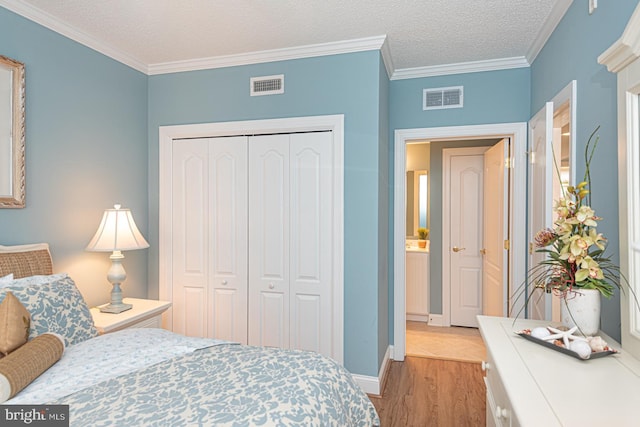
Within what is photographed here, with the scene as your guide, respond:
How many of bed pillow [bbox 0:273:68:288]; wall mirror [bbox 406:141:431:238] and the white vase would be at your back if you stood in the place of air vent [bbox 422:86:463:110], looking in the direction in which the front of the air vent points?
1

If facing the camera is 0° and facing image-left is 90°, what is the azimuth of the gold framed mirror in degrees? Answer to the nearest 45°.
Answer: approximately 315°

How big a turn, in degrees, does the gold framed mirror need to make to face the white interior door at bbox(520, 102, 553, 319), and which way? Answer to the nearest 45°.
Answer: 0° — it already faces it

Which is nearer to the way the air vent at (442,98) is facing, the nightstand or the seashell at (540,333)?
the seashell

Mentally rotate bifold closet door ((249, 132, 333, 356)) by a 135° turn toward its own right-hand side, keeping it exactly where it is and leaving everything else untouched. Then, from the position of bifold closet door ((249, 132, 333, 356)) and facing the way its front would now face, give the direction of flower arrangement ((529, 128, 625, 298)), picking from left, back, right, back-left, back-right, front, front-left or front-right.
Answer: back

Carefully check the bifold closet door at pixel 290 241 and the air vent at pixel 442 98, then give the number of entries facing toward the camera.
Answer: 2

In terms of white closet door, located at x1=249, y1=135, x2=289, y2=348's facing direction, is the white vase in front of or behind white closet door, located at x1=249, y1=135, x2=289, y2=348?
in front

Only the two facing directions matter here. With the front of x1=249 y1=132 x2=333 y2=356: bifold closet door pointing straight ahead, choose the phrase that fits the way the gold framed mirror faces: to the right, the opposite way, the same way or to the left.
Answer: to the left

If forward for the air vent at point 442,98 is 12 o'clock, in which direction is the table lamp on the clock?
The table lamp is roughly at 2 o'clock from the air vent.

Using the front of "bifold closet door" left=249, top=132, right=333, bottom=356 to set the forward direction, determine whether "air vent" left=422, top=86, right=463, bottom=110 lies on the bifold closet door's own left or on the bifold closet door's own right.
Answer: on the bifold closet door's own left

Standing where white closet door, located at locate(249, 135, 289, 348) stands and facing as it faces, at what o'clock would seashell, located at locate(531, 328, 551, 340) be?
The seashell is roughly at 11 o'clock from the white closet door.

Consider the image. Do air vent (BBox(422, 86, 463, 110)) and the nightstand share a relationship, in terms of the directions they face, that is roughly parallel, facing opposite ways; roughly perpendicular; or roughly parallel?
roughly perpendicular

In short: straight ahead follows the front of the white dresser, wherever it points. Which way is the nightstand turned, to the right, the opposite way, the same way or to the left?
the opposite way

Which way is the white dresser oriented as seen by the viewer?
to the viewer's left

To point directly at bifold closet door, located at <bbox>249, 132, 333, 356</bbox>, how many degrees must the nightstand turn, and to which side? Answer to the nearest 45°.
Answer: approximately 45° to its left
